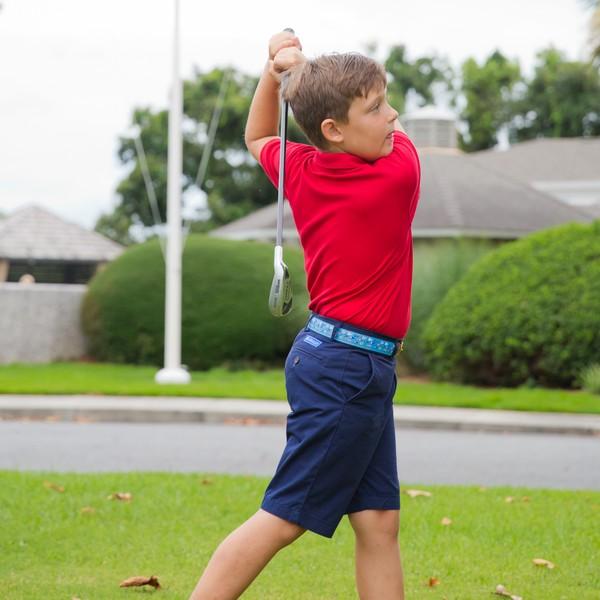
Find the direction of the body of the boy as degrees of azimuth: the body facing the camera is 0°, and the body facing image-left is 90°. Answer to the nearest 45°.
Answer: approximately 270°

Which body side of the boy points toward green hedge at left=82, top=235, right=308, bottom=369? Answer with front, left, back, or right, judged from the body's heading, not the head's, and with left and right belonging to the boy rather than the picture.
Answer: left

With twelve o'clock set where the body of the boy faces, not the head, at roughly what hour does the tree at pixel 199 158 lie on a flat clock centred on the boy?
The tree is roughly at 9 o'clock from the boy.

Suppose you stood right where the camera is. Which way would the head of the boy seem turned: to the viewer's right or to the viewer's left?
to the viewer's right

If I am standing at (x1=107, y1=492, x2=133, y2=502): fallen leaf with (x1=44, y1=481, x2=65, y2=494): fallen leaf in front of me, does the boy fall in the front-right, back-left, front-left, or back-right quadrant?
back-left
